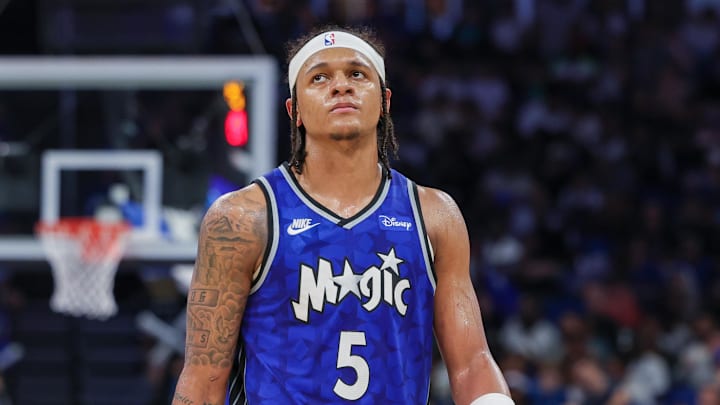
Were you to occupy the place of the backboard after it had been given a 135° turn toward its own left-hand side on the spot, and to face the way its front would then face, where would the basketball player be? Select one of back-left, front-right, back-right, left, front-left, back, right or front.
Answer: back-right

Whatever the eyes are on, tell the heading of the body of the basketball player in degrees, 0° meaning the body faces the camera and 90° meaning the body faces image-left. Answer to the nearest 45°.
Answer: approximately 0°
